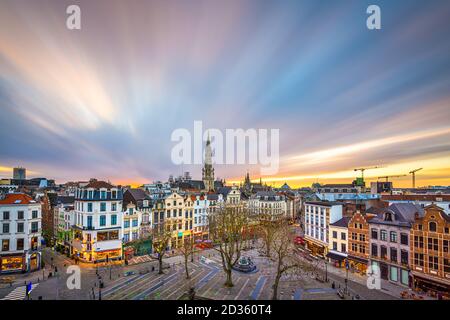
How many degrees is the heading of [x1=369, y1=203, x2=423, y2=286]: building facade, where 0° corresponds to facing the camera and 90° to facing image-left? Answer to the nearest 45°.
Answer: approximately 45°

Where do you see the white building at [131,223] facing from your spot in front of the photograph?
facing the viewer and to the right of the viewer

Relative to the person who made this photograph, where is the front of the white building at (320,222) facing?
facing the viewer and to the left of the viewer

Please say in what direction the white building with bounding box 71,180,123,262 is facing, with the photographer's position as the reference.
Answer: facing the viewer

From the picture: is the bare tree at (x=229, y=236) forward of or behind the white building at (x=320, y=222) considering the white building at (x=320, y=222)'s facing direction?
forward

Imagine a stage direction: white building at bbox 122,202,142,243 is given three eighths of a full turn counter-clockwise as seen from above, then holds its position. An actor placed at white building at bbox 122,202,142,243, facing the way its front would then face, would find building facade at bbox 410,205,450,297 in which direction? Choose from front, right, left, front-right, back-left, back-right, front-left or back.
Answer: back-right

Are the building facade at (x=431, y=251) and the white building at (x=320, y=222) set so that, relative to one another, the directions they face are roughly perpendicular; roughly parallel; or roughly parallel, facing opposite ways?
roughly parallel

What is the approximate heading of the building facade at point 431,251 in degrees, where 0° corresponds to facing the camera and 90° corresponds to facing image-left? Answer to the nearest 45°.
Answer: approximately 45°

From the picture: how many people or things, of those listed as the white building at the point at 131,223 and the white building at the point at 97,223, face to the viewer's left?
0

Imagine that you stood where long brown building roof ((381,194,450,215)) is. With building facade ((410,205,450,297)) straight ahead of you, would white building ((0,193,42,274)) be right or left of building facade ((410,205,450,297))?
right

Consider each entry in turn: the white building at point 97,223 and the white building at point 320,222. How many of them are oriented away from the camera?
0

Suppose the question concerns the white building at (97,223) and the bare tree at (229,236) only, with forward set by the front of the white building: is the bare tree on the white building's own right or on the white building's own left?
on the white building's own left
